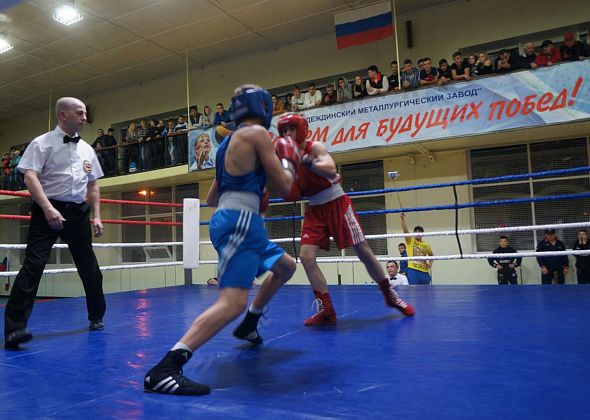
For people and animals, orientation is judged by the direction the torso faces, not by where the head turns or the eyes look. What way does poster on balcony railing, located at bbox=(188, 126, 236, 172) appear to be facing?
toward the camera

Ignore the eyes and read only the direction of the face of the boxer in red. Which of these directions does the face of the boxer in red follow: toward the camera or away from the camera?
toward the camera

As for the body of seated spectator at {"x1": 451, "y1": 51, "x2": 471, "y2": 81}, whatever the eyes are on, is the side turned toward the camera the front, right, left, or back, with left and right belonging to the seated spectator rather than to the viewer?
front

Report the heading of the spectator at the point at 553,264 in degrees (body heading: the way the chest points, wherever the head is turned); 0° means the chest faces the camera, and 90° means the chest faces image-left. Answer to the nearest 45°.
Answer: approximately 0°

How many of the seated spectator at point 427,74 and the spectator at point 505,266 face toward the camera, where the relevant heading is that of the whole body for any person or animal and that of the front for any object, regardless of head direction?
2

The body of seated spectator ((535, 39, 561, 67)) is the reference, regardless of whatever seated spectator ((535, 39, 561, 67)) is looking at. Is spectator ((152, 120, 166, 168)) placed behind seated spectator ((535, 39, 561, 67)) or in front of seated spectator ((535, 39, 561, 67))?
in front

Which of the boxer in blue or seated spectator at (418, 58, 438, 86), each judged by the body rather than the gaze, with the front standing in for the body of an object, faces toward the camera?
the seated spectator

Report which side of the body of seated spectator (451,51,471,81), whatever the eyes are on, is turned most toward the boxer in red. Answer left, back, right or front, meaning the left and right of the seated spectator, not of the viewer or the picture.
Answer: front

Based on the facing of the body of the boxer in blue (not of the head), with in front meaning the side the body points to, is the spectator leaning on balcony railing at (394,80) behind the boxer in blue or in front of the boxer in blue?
in front

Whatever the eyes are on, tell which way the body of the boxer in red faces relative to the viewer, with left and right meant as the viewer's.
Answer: facing the viewer and to the left of the viewer

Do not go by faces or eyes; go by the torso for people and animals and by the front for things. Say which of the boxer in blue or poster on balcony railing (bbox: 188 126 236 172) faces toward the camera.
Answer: the poster on balcony railing

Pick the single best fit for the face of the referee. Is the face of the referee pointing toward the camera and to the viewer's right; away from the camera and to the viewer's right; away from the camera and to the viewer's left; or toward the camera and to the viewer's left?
toward the camera and to the viewer's right

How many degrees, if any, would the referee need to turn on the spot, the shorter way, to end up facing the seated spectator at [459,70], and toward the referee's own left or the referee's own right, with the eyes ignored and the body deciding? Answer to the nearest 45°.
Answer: approximately 45° to the referee's own left

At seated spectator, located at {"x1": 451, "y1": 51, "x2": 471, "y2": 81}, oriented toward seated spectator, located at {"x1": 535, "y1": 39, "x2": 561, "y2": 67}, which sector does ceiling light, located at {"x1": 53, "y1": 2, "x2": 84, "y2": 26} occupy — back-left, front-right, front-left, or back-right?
back-right

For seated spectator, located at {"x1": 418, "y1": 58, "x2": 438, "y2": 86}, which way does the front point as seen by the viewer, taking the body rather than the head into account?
toward the camera

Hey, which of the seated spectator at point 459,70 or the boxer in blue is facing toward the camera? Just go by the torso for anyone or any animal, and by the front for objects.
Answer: the seated spectator

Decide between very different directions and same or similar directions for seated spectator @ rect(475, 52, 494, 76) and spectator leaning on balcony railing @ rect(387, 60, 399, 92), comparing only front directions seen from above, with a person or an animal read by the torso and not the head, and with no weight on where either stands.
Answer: same or similar directions
